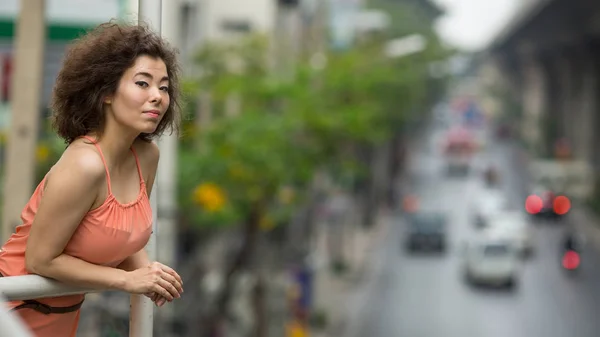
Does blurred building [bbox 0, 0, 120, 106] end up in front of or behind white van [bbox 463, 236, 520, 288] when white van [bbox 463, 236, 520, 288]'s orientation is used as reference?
behind

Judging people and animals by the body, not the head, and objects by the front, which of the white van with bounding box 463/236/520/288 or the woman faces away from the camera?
the white van

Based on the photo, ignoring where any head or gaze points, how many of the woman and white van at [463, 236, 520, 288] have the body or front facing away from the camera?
1

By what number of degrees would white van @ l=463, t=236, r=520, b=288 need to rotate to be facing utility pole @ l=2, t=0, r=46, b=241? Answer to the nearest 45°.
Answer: approximately 180°

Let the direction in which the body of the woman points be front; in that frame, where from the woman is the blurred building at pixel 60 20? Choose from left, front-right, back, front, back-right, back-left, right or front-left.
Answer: back-left

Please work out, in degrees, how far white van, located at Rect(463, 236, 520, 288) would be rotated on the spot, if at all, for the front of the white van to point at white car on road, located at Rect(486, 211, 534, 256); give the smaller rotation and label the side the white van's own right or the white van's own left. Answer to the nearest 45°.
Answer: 0° — it already faces it

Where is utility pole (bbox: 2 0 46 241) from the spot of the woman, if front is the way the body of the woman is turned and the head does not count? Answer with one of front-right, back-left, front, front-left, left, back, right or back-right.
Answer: back-left

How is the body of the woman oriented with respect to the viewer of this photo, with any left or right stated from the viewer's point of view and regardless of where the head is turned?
facing the viewer and to the right of the viewer
